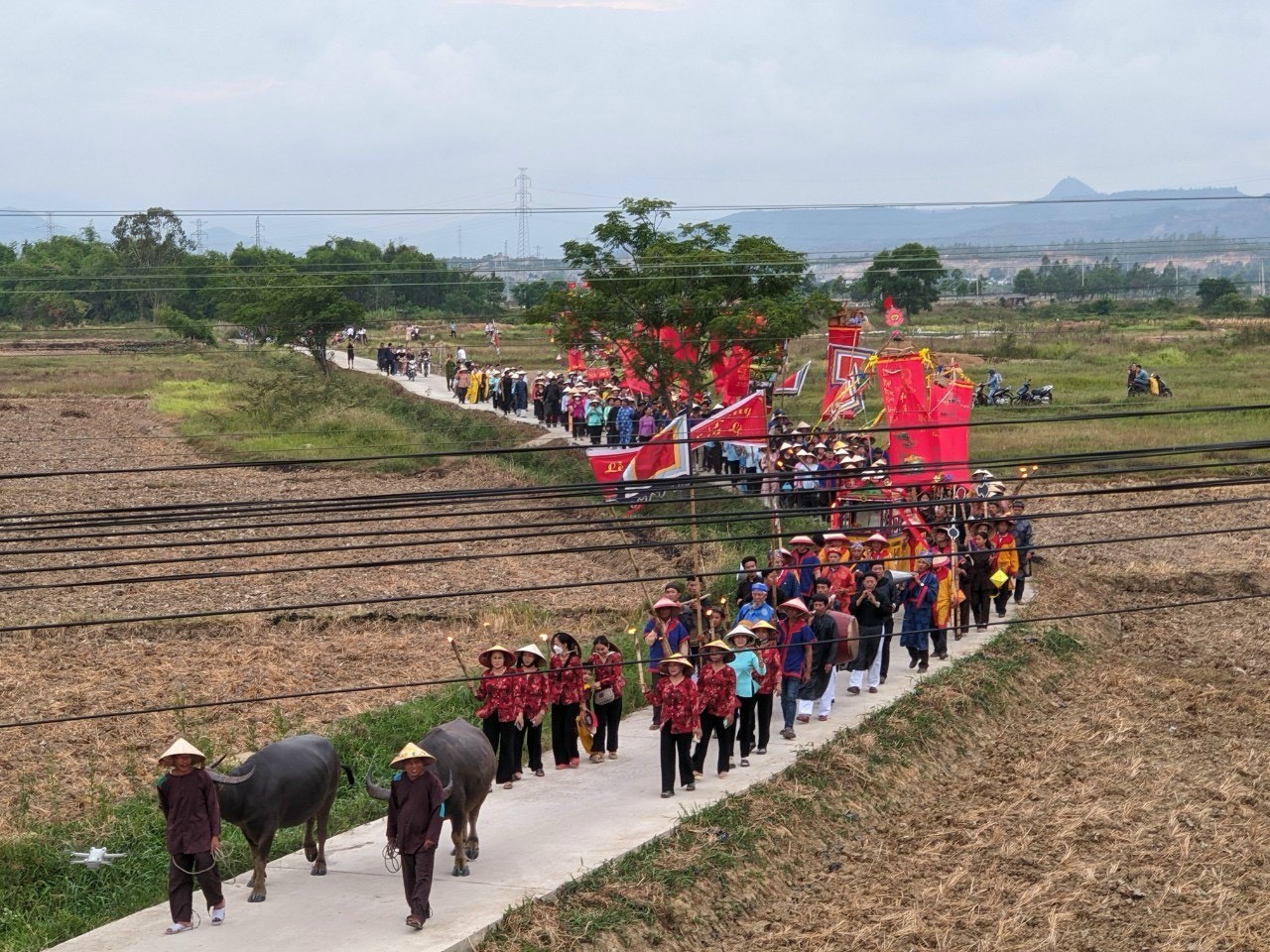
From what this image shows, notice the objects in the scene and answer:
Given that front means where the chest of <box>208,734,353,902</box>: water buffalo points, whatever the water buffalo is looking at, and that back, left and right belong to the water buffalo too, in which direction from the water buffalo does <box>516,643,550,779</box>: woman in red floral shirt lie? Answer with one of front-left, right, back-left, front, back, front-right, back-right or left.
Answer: back

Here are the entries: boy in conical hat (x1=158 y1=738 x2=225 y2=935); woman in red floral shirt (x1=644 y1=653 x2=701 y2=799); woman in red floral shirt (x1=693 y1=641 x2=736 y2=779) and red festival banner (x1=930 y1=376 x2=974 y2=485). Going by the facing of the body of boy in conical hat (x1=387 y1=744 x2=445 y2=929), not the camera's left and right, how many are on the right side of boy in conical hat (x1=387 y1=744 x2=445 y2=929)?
1

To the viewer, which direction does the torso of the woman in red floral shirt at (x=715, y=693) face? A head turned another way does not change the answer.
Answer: toward the camera

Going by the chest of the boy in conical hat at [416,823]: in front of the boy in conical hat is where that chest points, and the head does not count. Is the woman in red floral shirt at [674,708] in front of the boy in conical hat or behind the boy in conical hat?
behind

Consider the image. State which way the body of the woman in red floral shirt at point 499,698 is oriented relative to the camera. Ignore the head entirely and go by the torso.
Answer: toward the camera

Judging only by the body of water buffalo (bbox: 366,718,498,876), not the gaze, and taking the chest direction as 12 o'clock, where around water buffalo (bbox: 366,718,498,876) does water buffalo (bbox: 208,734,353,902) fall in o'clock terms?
water buffalo (bbox: 208,734,353,902) is roughly at 1 o'clock from water buffalo (bbox: 366,718,498,876).

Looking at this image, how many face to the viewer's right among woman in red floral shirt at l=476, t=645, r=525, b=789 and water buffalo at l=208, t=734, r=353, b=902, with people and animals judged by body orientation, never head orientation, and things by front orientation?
0

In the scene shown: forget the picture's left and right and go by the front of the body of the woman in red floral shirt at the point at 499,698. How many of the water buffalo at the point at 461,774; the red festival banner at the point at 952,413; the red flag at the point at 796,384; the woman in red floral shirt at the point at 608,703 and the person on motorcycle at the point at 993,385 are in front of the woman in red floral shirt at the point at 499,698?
1

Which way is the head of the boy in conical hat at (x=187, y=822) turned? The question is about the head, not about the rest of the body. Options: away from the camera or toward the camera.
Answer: toward the camera

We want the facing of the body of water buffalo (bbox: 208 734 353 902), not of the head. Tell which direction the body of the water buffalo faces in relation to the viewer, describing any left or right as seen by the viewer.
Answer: facing the viewer and to the left of the viewer

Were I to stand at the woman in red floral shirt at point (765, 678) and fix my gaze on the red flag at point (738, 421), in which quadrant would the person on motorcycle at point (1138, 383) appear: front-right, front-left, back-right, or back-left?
front-right
